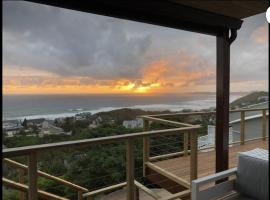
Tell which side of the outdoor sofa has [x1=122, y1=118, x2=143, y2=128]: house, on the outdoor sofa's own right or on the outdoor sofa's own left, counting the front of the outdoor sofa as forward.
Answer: on the outdoor sofa's own right

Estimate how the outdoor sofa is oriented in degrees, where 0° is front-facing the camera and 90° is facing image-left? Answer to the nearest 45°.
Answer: approximately 45°
